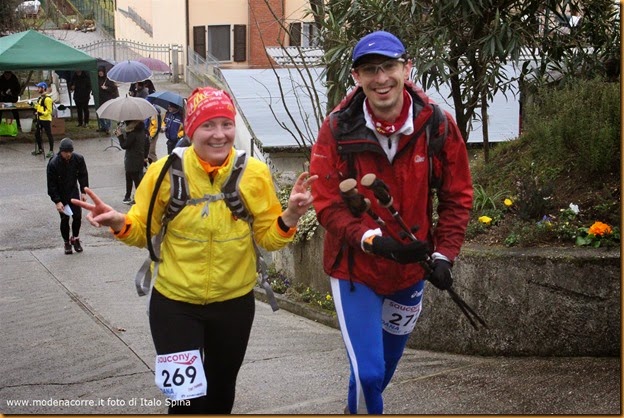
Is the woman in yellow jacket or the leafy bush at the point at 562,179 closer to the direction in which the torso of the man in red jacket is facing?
the woman in yellow jacket

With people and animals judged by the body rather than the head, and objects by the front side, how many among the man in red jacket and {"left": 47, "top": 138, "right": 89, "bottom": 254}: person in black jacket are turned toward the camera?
2

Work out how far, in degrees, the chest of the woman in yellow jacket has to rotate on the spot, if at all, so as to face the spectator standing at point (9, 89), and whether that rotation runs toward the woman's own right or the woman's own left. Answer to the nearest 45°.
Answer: approximately 180°

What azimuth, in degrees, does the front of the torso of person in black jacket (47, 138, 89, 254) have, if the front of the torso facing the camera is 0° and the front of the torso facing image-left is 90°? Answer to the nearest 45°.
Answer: approximately 0°

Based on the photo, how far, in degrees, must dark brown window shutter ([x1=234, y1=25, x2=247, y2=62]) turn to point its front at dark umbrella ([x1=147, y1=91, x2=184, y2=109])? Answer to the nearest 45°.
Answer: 0° — it already faces it

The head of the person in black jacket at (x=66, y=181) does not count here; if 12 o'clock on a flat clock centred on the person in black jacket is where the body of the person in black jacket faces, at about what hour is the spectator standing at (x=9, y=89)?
The spectator standing is roughly at 6 o'clock from the person in black jacket.
